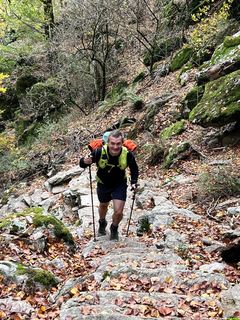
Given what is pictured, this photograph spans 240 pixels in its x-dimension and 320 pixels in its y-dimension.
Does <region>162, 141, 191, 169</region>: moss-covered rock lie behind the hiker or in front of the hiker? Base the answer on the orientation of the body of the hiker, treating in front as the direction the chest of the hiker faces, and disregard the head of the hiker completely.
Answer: behind

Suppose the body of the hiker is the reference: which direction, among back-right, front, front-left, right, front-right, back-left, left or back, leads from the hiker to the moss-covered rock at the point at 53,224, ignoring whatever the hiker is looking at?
right

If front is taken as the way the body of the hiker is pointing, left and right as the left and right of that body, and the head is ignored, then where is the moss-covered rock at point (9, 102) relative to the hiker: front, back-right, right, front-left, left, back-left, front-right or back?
back

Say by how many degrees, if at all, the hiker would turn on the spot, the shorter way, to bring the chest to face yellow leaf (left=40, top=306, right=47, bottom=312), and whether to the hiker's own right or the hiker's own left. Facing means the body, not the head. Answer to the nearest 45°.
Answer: approximately 45° to the hiker's own right

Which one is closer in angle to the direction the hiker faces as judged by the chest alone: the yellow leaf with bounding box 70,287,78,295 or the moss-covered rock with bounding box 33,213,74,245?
the yellow leaf

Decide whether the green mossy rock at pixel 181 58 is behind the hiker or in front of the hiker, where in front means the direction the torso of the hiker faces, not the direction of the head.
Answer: behind

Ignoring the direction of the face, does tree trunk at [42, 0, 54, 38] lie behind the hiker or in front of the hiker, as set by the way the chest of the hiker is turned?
behind

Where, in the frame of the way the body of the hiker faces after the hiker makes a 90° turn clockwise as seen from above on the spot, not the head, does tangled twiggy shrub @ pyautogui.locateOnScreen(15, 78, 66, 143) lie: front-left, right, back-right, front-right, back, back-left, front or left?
right

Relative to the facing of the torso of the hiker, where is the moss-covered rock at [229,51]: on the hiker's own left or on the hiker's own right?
on the hiker's own left

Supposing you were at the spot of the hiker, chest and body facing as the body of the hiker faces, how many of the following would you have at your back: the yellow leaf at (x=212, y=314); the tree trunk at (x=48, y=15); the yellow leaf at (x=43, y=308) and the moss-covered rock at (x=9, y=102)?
2

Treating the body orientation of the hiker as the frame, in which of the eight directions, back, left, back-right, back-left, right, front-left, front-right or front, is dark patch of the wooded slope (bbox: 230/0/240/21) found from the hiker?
back-left

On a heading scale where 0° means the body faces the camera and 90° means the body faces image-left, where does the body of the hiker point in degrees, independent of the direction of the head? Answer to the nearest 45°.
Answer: approximately 0°
